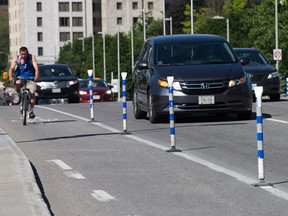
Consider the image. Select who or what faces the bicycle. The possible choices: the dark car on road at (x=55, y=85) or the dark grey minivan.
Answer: the dark car on road

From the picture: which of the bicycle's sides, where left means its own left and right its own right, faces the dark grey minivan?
left

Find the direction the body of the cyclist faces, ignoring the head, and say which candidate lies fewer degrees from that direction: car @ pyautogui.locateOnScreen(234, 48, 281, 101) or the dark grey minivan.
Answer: the dark grey minivan

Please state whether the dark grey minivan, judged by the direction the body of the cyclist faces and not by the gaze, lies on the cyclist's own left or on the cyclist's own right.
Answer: on the cyclist's own left

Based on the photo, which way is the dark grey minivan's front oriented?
toward the camera

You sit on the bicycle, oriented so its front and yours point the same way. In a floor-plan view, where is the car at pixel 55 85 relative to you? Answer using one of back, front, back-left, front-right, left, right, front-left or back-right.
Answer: back

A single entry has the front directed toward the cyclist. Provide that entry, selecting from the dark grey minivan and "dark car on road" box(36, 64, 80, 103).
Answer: the dark car on road

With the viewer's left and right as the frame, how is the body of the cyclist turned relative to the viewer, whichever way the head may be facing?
facing the viewer

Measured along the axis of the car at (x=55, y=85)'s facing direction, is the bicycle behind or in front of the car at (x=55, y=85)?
in front

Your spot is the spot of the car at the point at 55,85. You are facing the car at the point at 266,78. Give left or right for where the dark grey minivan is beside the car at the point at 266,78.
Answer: right
